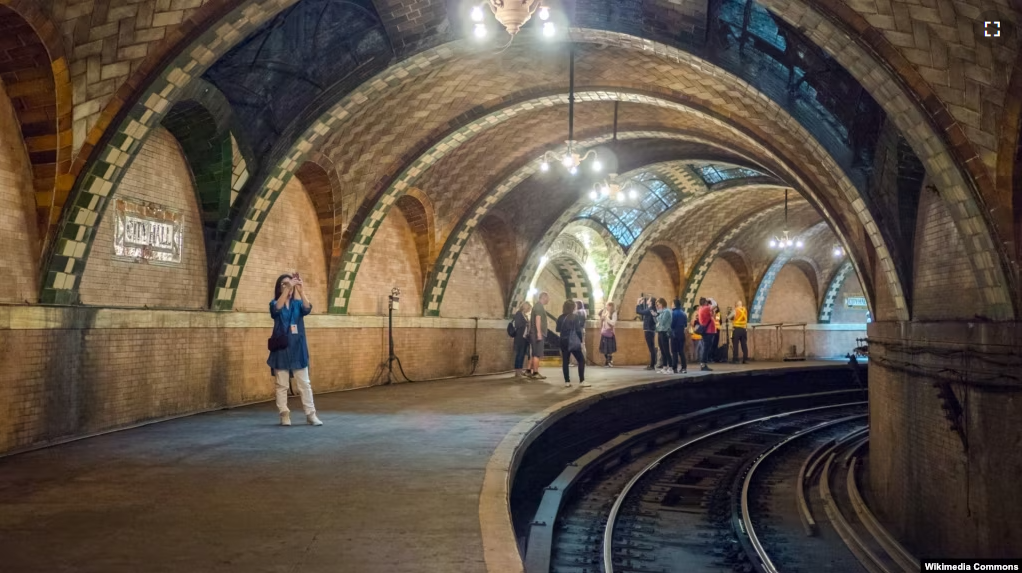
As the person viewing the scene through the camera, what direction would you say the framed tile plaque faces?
facing the viewer and to the right of the viewer

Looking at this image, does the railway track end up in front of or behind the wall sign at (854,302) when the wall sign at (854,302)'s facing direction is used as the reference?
in front

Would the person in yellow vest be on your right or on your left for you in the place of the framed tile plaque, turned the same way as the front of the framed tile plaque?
on your left

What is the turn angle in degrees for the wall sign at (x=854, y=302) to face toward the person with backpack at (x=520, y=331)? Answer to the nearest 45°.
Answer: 0° — it already faces them

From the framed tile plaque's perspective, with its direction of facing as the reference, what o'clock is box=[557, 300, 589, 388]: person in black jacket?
The person in black jacket is roughly at 10 o'clock from the framed tile plaque.

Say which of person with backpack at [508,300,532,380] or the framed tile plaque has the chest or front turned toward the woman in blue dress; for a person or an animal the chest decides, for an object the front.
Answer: the framed tile plaque

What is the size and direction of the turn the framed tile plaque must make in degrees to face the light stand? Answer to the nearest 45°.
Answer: approximately 90° to its left

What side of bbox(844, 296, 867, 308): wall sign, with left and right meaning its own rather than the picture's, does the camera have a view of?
front

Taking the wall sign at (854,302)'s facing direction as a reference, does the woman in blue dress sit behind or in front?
in front

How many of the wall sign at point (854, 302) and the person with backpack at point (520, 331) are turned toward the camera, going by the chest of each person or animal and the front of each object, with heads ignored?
1
